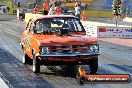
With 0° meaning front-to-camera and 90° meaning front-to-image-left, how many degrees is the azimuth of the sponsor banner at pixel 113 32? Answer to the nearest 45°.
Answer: approximately 0°

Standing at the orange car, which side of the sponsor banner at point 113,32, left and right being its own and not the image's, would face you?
front

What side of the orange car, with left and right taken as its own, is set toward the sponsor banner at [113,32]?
back

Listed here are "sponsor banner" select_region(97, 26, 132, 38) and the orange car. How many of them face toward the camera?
2

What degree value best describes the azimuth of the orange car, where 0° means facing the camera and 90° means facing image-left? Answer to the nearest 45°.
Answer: approximately 0°
